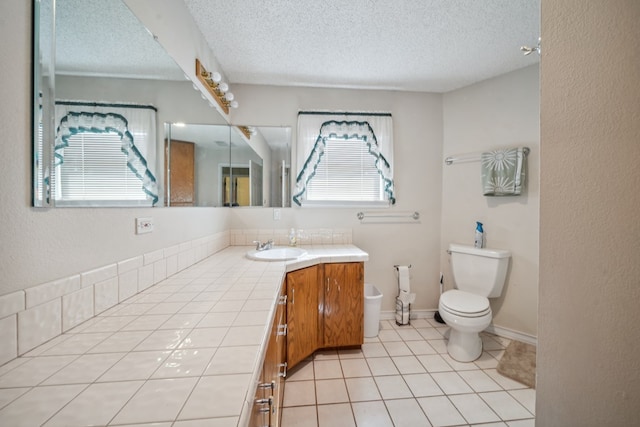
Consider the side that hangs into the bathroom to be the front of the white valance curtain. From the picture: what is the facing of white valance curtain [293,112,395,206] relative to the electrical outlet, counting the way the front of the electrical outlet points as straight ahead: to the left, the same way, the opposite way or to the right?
to the right

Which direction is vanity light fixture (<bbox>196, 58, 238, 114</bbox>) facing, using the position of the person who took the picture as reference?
facing to the right of the viewer

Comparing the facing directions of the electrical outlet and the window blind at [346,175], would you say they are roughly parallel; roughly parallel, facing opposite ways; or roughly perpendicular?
roughly perpendicular

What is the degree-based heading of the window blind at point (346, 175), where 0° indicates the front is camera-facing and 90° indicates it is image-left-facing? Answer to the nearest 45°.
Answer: approximately 0°

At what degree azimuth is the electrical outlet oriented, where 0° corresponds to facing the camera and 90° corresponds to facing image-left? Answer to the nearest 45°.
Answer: approximately 315°
